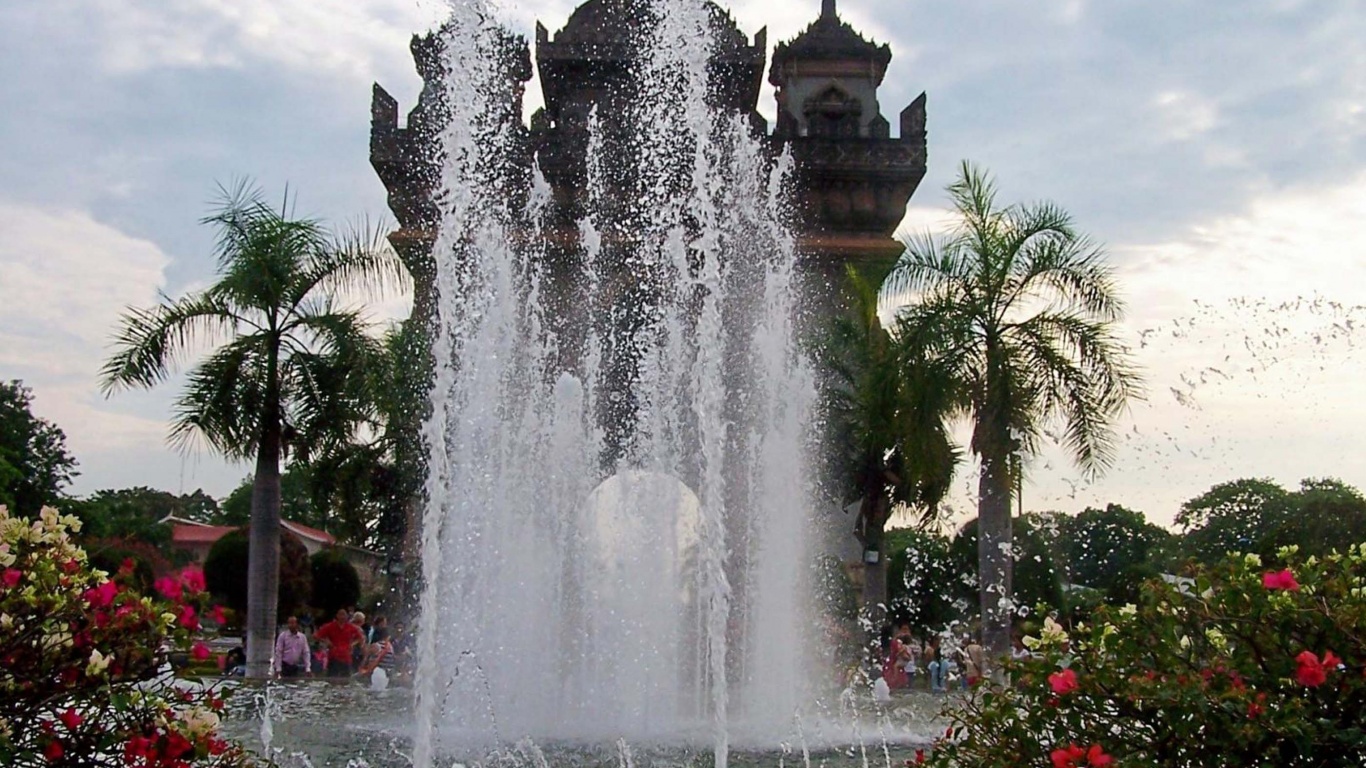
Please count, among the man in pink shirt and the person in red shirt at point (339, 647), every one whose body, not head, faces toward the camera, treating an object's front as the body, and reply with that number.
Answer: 2

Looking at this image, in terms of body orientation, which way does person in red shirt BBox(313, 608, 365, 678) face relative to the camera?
toward the camera

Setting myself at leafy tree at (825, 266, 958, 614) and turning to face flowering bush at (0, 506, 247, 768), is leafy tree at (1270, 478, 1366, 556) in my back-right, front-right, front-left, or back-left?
back-left

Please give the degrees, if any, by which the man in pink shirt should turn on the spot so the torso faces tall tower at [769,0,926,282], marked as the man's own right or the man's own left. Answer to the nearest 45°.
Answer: approximately 135° to the man's own left

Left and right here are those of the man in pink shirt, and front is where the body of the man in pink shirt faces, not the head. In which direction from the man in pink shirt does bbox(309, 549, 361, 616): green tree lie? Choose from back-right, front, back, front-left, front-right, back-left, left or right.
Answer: back

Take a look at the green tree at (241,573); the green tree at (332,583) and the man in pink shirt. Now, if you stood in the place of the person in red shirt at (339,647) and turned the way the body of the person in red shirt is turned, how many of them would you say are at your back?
2

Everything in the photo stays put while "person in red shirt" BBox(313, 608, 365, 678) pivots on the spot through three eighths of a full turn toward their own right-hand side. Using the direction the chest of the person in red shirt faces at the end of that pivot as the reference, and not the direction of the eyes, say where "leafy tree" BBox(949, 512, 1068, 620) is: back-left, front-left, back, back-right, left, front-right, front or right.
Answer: right

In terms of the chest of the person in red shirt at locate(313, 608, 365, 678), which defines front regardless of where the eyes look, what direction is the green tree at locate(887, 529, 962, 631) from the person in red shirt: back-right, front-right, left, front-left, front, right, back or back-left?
back-left

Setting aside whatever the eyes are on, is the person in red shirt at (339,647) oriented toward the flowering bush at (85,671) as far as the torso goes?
yes

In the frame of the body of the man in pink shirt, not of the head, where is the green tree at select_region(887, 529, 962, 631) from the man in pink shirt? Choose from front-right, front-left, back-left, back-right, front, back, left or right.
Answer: back-left

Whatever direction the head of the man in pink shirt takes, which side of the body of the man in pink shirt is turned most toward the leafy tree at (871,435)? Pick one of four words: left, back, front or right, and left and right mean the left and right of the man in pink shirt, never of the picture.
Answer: left

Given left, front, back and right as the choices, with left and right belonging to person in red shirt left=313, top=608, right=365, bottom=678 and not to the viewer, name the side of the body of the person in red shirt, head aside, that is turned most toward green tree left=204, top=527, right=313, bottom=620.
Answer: back

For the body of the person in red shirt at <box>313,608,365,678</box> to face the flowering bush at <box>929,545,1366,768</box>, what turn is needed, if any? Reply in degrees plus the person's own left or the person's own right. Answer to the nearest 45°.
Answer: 0° — they already face it

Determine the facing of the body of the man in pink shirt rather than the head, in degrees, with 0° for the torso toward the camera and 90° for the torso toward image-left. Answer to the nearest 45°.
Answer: approximately 0°
